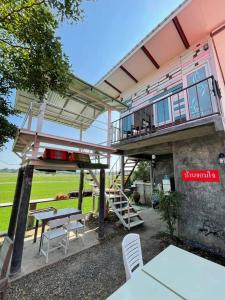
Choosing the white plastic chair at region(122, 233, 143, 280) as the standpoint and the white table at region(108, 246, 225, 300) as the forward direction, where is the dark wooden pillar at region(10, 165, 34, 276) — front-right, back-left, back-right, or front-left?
back-right

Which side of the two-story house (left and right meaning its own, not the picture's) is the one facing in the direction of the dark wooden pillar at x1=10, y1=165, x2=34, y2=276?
front

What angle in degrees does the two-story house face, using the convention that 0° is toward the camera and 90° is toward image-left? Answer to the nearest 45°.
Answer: approximately 45°
